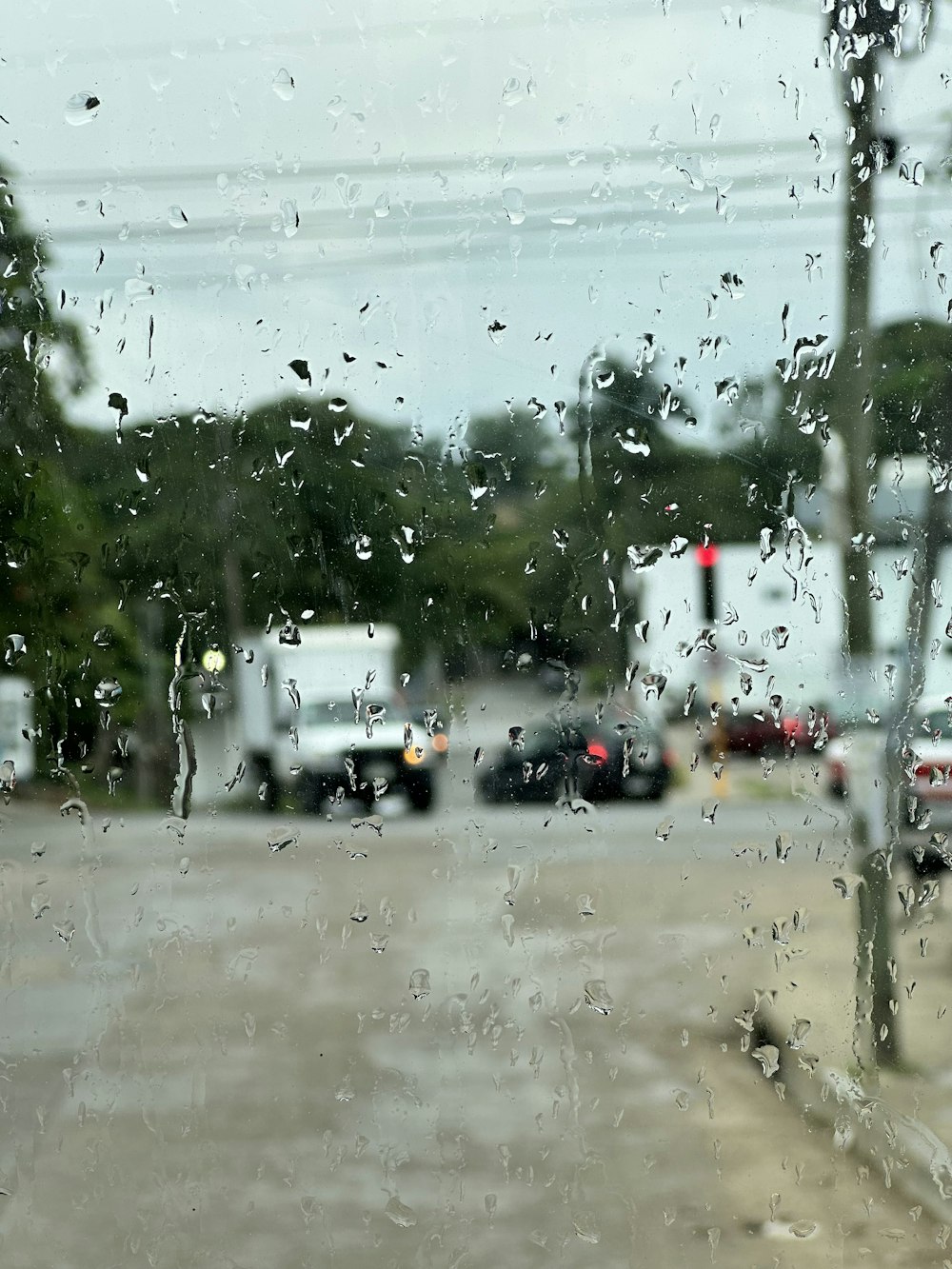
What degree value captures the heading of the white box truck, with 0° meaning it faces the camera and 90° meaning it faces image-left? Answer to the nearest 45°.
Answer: approximately 315°

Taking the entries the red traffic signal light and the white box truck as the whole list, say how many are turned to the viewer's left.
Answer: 0

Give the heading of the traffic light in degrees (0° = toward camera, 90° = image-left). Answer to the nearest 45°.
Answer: approximately 0°

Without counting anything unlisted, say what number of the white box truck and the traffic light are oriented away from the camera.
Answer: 0
